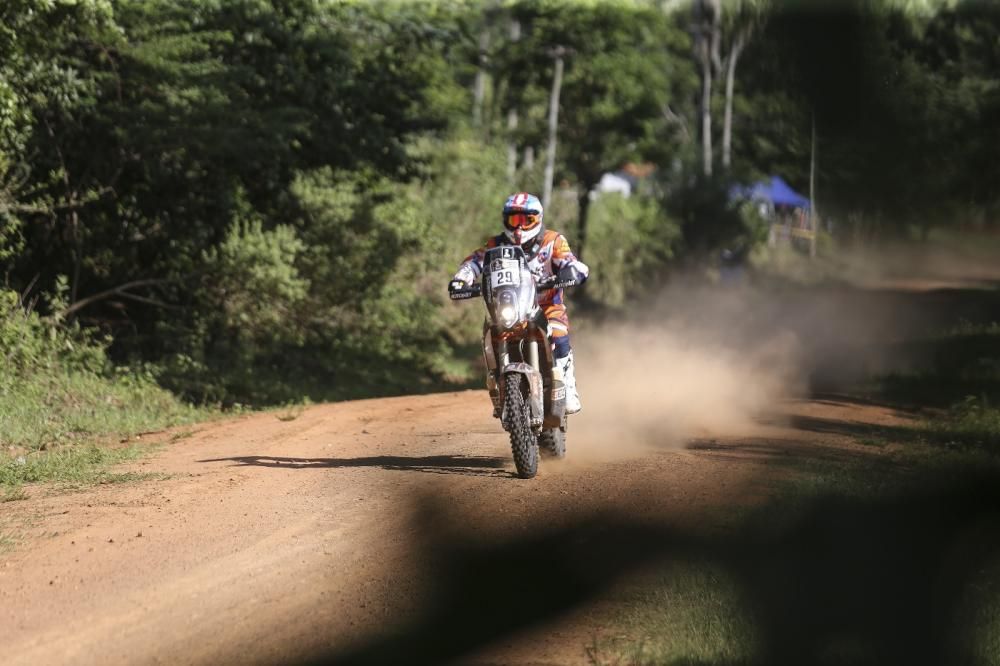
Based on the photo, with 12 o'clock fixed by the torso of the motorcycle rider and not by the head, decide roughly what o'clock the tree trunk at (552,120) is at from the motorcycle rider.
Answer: The tree trunk is roughly at 6 o'clock from the motorcycle rider.

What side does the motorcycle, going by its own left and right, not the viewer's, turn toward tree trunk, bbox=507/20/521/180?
back

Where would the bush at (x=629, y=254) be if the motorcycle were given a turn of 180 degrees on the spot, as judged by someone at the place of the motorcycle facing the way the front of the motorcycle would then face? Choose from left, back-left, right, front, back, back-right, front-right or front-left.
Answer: front

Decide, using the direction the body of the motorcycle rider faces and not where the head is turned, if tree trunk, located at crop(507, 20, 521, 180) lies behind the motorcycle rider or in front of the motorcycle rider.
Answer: behind

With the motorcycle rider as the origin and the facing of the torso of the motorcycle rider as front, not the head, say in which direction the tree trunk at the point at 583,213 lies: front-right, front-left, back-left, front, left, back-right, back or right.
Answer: back

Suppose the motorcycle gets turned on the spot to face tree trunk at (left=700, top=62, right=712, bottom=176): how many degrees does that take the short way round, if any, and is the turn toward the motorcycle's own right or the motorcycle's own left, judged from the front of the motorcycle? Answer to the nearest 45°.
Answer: approximately 180°

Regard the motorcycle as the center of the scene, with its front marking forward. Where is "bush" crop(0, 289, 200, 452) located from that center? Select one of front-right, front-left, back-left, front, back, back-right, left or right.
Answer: back-right

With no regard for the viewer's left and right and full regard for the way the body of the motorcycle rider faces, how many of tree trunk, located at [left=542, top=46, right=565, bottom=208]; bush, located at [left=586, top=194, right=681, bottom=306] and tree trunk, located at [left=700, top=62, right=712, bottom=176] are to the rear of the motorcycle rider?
3

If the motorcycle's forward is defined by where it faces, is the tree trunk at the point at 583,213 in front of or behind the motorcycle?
behind

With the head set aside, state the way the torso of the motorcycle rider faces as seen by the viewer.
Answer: toward the camera

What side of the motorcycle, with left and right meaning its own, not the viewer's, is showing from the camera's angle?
front

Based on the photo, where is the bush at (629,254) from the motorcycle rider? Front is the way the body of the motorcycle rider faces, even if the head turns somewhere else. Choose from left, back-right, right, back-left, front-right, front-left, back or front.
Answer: back

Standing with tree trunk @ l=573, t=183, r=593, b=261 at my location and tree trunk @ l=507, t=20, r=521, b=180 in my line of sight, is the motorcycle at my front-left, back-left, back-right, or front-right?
back-left

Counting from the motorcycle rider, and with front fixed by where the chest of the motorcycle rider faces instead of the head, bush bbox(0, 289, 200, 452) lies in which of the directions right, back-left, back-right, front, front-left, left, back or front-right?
back-right

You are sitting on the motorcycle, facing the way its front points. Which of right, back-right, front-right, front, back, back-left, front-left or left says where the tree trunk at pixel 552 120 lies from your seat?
back
